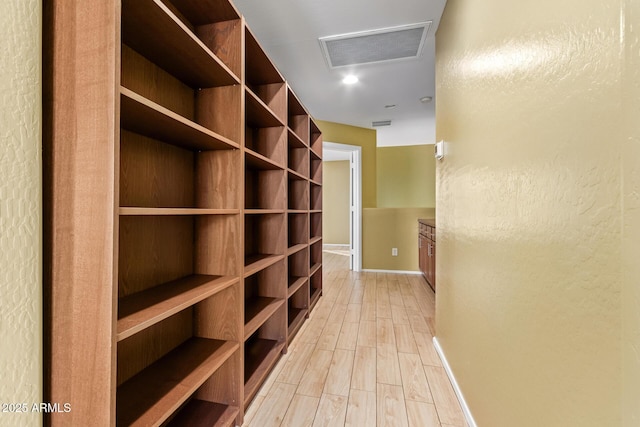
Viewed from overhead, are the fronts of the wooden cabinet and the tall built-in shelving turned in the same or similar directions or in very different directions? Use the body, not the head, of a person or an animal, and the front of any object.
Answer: very different directions

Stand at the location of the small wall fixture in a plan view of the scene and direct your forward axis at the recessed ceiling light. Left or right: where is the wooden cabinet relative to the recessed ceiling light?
right

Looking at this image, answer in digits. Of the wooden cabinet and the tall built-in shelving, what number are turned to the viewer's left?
1

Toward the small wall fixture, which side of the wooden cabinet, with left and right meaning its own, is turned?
left

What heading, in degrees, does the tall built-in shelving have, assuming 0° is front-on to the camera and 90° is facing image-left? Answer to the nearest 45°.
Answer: approximately 315°

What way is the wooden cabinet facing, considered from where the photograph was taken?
facing to the left of the viewer

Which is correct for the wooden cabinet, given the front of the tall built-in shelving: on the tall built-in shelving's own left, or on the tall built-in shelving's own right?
on the tall built-in shelving's own left

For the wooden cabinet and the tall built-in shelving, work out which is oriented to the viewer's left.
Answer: the wooden cabinet
